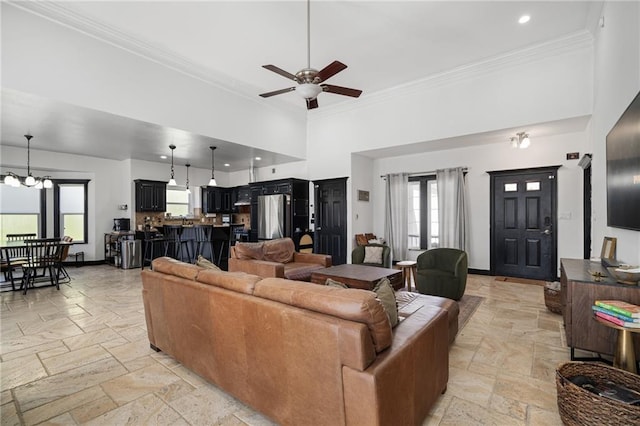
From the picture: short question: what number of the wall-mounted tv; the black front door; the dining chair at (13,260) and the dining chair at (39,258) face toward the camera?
1

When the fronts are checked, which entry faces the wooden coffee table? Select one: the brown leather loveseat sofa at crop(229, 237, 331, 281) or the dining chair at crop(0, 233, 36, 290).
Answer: the brown leather loveseat sofa

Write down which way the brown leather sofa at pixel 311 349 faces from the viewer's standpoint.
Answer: facing away from the viewer and to the right of the viewer

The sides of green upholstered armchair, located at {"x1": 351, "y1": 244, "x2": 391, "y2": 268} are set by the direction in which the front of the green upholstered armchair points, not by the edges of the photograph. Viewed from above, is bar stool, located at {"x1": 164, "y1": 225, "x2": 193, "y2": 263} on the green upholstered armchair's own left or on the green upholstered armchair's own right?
on the green upholstered armchair's own right

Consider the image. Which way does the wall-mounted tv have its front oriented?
to the viewer's left

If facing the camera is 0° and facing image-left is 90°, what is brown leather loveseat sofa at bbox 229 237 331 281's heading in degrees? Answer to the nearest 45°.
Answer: approximately 315°

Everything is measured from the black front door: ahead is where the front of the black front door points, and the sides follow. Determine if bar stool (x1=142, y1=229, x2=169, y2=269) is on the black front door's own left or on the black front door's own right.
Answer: on the black front door's own right

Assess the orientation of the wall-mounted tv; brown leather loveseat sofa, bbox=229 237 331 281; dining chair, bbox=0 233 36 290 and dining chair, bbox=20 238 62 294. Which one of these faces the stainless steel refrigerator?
the wall-mounted tv

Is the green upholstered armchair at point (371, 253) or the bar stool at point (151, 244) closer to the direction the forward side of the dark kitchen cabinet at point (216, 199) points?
the green upholstered armchair

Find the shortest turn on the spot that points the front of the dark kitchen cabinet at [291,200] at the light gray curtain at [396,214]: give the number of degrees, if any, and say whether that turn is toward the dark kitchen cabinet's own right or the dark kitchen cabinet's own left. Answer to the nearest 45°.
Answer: approximately 45° to the dark kitchen cabinet's own left

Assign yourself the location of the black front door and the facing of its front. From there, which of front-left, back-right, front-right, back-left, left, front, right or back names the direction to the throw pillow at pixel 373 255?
front-right

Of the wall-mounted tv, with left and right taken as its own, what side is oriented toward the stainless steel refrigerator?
front
